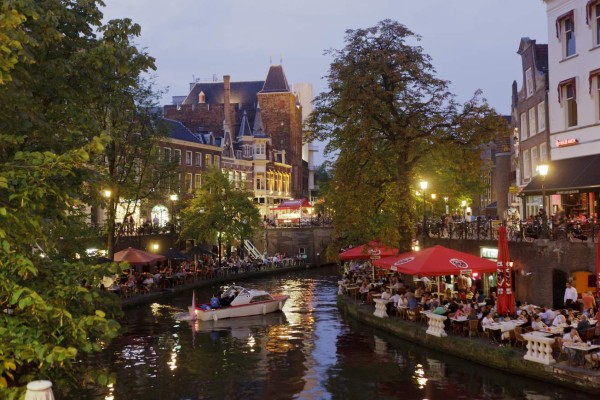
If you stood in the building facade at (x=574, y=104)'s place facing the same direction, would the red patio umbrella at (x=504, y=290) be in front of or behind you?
in front

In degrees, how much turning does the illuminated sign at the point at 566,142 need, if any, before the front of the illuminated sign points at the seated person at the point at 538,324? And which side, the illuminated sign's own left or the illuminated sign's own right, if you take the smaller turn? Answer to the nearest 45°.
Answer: approximately 45° to the illuminated sign's own left

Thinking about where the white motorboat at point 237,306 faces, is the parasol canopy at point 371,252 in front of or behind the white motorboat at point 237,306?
in front

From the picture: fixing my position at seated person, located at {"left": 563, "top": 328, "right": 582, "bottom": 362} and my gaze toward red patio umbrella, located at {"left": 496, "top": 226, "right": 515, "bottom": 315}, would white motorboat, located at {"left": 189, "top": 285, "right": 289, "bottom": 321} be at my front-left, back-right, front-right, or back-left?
front-left

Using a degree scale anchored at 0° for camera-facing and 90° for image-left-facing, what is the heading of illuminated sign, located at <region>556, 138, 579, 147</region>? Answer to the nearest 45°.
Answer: approximately 45°

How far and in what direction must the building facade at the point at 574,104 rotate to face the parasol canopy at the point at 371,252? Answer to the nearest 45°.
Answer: approximately 45° to its right

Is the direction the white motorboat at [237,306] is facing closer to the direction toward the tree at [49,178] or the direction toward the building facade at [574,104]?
the building facade

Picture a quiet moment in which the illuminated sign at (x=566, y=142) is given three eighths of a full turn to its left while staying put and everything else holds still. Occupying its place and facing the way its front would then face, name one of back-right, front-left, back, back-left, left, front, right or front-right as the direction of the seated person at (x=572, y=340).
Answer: right

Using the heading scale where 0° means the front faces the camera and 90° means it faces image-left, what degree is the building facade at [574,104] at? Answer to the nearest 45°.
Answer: approximately 45°
